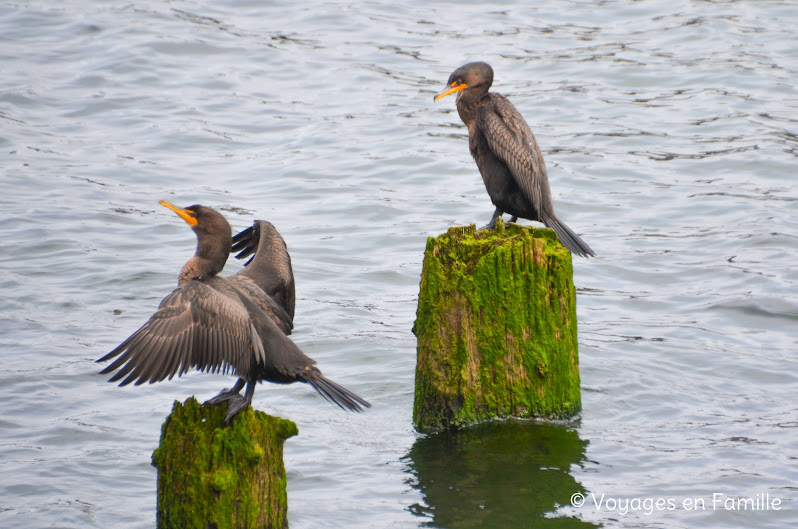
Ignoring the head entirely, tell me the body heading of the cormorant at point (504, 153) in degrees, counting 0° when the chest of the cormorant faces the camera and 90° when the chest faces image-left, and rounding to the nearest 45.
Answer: approximately 90°

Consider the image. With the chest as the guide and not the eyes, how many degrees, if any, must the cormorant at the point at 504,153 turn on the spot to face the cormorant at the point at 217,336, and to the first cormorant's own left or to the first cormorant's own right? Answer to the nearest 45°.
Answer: approximately 45° to the first cormorant's own left

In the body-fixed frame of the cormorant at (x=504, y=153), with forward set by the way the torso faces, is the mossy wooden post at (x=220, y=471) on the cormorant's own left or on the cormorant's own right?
on the cormorant's own left
